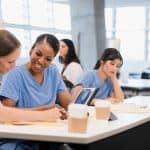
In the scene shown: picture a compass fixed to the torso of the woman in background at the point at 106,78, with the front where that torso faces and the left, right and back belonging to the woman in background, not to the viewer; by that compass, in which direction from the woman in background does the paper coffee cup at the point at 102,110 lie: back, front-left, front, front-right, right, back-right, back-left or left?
front-right

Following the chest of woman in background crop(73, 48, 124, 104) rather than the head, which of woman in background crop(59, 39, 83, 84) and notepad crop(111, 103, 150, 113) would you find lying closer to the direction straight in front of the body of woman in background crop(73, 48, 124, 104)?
the notepad

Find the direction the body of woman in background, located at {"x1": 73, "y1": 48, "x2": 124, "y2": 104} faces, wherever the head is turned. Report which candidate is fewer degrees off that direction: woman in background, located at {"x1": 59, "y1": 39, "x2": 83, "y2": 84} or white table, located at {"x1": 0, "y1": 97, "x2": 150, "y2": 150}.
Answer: the white table

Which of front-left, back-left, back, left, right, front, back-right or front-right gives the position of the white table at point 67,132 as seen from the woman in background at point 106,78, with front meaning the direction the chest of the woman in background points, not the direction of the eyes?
front-right
